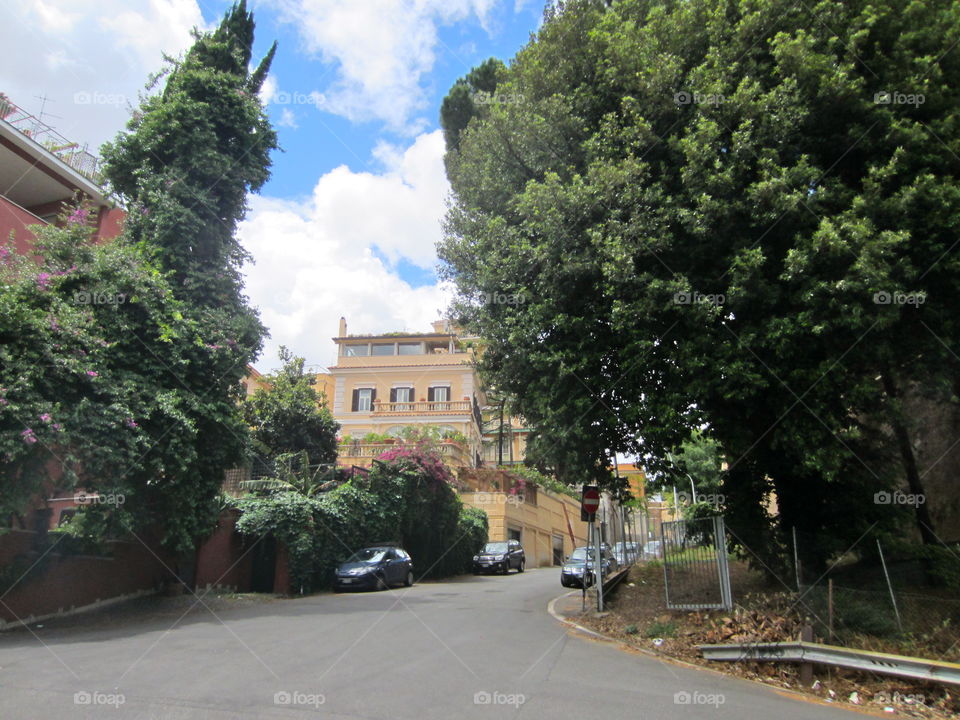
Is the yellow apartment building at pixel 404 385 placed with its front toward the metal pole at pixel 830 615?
yes

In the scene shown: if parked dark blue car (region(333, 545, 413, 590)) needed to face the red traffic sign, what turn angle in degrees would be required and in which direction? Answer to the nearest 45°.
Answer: approximately 90° to its left

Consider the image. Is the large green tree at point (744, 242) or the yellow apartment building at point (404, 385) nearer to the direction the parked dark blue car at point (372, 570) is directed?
the large green tree

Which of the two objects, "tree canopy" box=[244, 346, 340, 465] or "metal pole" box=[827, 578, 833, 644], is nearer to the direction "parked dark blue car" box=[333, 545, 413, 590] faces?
the metal pole

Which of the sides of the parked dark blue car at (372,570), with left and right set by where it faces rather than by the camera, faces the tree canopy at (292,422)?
right

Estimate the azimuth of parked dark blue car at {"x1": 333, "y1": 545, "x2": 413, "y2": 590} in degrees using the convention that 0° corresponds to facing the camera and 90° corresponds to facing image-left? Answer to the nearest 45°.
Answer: approximately 45°

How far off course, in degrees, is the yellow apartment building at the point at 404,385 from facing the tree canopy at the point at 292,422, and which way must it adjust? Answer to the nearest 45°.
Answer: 0° — it already faces it

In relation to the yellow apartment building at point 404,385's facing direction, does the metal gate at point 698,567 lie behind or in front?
in front

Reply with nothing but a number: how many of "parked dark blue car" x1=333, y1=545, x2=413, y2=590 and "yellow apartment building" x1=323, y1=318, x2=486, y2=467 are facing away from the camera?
0

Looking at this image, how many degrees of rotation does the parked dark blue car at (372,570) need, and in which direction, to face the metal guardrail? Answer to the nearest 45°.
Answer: approximately 90° to its left

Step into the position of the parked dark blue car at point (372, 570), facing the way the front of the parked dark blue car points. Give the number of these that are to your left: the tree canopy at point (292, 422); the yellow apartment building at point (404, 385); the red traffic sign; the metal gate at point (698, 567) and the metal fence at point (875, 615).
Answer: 3

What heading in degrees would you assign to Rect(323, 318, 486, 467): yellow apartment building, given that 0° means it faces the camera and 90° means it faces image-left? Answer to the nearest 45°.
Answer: approximately 0°

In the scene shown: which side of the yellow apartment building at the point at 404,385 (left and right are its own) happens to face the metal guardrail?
front

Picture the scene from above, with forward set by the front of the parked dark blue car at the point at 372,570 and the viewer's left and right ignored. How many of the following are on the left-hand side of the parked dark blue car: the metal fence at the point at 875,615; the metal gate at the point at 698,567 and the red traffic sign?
3
